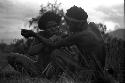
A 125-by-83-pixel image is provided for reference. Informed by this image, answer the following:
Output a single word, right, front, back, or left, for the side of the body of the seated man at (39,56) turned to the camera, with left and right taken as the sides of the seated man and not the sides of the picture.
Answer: left

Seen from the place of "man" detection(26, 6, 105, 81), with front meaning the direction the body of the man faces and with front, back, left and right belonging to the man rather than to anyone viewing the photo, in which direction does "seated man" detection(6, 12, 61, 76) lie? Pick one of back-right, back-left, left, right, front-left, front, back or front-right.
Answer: front

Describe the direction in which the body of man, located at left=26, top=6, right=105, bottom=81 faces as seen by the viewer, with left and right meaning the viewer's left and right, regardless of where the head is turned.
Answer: facing away from the viewer and to the left of the viewer
